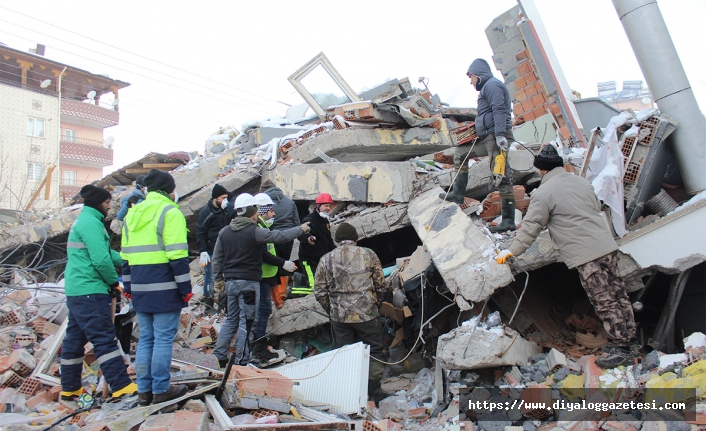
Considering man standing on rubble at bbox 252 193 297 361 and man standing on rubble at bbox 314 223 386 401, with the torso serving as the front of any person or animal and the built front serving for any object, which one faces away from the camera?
the man standing on rubble at bbox 314 223 386 401

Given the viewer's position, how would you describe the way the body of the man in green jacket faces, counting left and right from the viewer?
facing to the right of the viewer

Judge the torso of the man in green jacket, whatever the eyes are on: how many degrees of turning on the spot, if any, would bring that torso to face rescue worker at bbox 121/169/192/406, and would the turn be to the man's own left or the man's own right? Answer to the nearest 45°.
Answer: approximately 45° to the man's own right

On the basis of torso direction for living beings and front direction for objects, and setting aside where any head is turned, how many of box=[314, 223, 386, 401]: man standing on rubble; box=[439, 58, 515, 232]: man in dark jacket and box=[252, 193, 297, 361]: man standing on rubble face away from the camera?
1

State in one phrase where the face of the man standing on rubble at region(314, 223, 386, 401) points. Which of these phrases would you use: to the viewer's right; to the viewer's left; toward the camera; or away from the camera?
away from the camera

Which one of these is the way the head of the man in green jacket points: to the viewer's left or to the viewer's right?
to the viewer's right

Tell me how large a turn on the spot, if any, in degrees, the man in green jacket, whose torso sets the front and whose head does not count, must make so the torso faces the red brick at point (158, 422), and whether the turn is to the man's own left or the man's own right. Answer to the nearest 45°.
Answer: approximately 90° to the man's own right

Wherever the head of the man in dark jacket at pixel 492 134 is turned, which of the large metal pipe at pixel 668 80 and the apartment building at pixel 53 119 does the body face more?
the apartment building

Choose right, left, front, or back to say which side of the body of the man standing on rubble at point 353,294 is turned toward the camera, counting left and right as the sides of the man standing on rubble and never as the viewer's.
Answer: back

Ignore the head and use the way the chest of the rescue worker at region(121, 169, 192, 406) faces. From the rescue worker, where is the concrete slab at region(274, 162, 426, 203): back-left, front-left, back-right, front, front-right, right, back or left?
front

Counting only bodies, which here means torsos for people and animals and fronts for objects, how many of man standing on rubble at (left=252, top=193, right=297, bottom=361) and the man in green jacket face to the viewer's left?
0

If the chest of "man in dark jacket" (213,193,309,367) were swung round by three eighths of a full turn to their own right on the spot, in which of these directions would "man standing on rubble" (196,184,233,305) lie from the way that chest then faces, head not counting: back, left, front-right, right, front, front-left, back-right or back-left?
back

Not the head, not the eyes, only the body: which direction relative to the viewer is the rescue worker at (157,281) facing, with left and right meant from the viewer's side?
facing away from the viewer and to the right of the viewer
